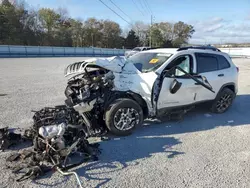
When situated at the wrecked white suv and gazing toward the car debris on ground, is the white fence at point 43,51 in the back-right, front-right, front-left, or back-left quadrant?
back-right

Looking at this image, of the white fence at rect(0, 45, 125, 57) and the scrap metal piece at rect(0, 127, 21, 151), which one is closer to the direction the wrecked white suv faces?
the scrap metal piece

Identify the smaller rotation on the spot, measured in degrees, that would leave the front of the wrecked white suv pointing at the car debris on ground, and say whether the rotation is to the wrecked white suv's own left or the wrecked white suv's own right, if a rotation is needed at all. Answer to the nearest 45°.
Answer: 0° — it already faces it

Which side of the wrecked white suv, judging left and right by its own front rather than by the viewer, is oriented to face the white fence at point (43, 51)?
right

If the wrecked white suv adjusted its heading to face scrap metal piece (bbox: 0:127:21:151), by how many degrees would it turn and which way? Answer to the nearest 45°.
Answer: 0° — it already faces it

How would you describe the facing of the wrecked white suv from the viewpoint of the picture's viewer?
facing the viewer and to the left of the viewer
